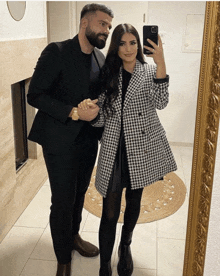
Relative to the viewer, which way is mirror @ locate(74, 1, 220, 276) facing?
toward the camera
